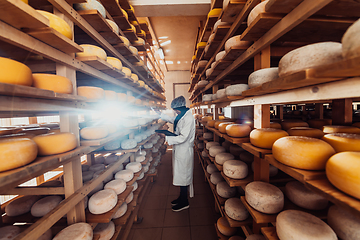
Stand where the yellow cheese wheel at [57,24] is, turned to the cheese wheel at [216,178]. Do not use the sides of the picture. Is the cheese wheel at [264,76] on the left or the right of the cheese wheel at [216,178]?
right

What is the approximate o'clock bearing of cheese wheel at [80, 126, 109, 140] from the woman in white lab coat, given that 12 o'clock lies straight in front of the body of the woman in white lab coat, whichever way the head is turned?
The cheese wheel is roughly at 10 o'clock from the woman in white lab coat.

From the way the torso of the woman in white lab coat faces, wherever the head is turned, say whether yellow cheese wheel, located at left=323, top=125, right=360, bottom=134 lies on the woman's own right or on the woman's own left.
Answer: on the woman's own left

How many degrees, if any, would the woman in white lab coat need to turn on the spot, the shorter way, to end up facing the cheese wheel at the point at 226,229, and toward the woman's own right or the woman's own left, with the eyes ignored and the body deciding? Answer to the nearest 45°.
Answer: approximately 135° to the woman's own left

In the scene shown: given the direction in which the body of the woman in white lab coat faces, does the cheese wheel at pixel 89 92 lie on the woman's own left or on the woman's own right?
on the woman's own left

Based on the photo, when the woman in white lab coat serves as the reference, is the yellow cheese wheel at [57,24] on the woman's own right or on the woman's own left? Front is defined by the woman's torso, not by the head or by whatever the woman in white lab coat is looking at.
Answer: on the woman's own left

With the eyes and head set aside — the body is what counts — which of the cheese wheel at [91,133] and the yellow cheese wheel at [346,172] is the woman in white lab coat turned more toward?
the cheese wheel

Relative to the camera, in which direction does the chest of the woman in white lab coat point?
to the viewer's left

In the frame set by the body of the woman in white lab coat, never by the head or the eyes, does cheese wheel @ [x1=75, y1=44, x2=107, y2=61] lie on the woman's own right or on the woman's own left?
on the woman's own left

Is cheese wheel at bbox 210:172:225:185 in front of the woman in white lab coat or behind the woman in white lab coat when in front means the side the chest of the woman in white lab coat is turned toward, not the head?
behind
